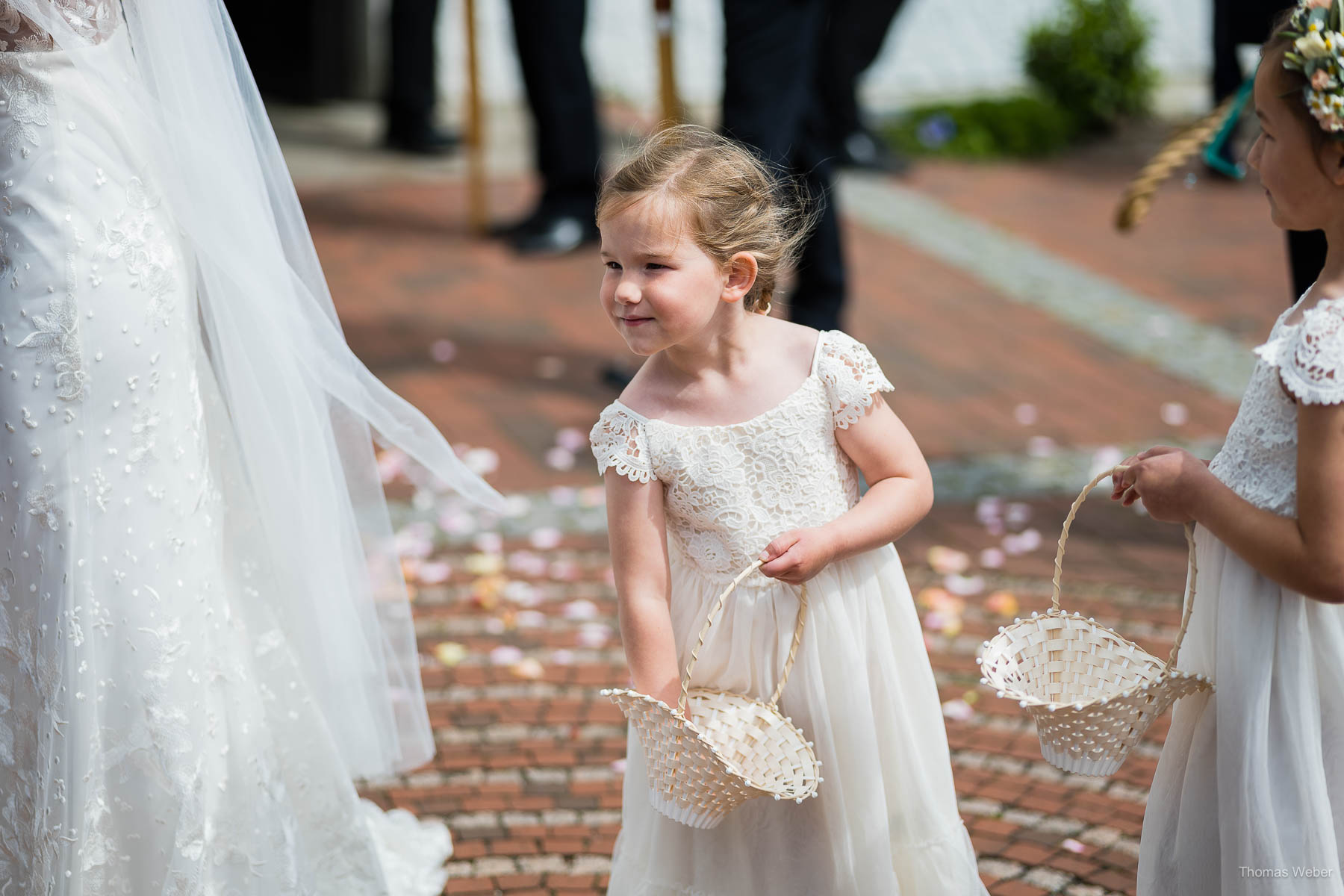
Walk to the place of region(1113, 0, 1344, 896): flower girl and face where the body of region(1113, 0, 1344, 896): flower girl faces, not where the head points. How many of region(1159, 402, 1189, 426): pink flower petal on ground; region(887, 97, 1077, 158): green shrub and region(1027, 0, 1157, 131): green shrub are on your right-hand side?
3

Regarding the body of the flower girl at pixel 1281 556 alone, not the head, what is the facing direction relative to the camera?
to the viewer's left

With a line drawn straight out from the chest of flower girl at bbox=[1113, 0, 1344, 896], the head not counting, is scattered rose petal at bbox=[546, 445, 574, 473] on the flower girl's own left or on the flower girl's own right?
on the flower girl's own right

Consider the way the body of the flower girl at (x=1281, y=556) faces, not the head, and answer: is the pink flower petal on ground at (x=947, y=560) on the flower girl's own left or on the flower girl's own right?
on the flower girl's own right

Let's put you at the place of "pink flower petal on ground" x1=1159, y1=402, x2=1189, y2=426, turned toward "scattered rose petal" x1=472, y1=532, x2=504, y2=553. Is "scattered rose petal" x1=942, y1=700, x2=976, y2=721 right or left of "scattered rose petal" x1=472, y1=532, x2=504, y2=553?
left

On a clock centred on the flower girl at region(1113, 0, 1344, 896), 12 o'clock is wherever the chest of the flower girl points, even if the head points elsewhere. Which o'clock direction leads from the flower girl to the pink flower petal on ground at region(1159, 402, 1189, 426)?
The pink flower petal on ground is roughly at 3 o'clock from the flower girl.

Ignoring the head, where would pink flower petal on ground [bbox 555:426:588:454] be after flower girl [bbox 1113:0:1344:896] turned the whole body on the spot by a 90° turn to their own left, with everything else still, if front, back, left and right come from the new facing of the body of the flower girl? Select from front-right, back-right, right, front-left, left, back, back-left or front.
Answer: back-right

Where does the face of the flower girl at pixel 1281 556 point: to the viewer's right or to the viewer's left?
to the viewer's left

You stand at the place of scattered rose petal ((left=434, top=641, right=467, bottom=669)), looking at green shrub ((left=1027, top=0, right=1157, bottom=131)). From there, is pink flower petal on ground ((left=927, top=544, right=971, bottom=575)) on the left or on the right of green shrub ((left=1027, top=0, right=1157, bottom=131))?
right

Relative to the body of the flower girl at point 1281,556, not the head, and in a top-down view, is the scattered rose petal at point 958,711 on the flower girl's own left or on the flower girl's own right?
on the flower girl's own right

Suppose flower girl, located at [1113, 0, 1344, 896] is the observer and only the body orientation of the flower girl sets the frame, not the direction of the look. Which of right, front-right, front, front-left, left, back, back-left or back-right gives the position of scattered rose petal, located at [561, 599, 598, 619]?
front-right

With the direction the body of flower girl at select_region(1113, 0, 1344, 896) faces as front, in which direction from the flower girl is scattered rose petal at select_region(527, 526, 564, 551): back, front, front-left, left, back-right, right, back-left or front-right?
front-right

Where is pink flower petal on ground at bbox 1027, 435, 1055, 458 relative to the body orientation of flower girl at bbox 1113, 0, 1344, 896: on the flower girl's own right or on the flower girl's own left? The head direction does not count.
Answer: on the flower girl's own right

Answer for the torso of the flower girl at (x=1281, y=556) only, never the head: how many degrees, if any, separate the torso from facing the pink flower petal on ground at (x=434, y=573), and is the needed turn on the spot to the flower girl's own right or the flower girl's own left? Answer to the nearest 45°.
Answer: approximately 45° to the flower girl's own right
